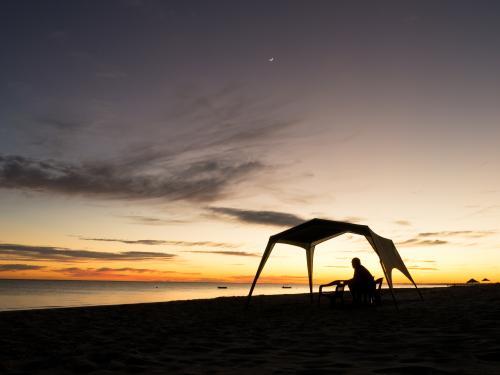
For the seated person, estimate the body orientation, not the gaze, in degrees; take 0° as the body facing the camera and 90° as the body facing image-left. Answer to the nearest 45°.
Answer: approximately 90°
